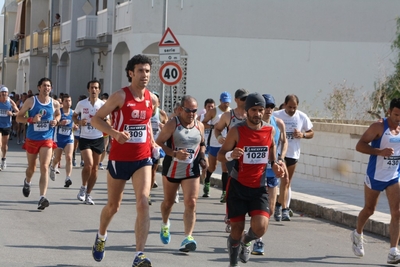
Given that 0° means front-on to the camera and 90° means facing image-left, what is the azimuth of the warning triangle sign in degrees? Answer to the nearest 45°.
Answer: approximately 0°

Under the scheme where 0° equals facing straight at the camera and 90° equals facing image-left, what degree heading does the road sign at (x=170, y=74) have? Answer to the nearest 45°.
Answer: approximately 0°

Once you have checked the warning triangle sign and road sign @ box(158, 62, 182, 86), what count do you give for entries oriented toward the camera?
2

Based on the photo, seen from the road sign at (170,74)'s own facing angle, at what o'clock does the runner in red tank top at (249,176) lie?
The runner in red tank top is roughly at 12 o'clock from the road sign.
